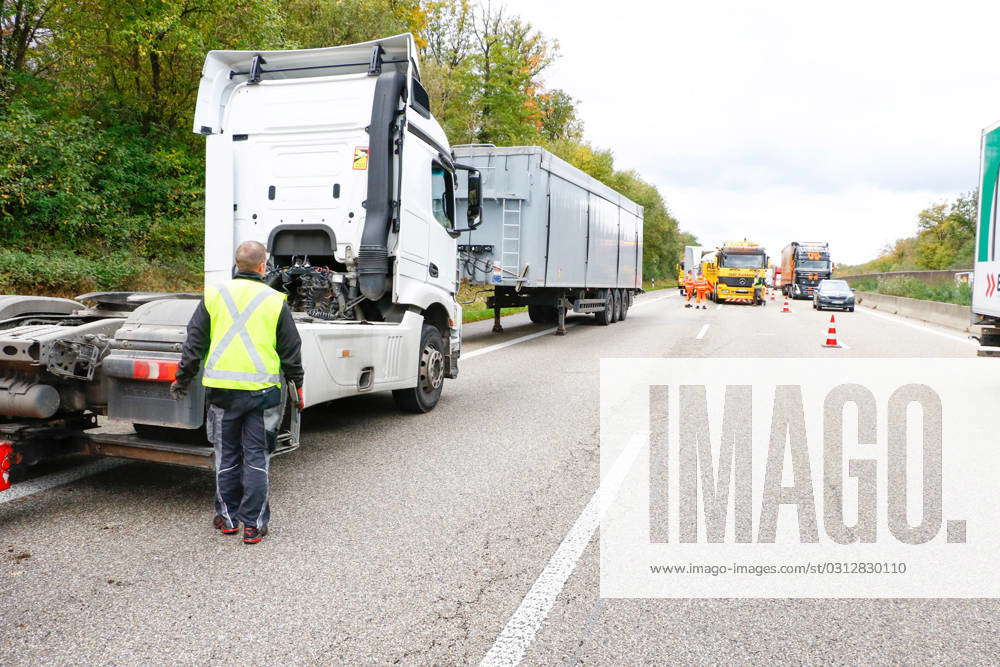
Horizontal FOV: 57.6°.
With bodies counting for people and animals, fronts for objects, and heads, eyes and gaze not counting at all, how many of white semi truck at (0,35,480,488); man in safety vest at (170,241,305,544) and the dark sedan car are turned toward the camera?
1

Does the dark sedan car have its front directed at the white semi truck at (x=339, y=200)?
yes

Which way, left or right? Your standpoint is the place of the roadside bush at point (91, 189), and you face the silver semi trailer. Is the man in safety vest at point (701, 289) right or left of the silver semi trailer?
left

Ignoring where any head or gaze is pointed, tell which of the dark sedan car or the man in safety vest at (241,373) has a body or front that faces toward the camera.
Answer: the dark sedan car

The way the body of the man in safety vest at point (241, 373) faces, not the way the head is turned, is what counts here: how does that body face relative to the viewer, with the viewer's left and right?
facing away from the viewer

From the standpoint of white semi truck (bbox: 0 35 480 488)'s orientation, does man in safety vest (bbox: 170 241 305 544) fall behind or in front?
behind

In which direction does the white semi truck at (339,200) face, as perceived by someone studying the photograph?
facing away from the viewer and to the right of the viewer

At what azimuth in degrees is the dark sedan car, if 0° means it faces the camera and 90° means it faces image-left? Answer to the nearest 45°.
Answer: approximately 0°

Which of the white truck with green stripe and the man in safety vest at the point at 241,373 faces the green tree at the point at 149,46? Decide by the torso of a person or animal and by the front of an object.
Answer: the man in safety vest

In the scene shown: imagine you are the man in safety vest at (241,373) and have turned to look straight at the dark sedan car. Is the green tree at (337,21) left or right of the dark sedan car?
left

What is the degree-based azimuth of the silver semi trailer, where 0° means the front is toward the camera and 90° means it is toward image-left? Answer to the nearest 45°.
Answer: approximately 45°

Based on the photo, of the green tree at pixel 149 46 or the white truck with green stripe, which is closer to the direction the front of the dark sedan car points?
the white truck with green stripe

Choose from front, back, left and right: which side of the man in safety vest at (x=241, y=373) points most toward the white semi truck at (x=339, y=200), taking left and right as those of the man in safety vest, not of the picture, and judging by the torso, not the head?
front

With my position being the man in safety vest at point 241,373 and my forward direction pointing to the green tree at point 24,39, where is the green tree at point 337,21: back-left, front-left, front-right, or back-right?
front-right

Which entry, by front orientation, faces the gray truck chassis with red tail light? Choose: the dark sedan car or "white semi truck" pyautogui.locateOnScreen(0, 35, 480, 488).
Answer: the dark sedan car
